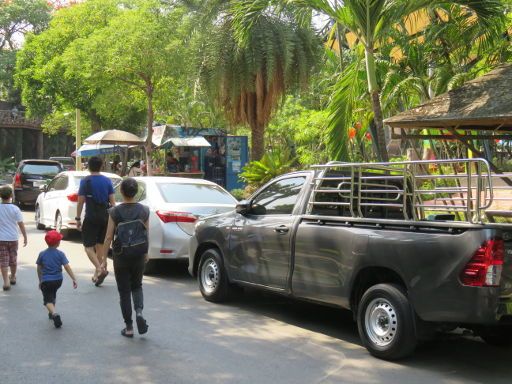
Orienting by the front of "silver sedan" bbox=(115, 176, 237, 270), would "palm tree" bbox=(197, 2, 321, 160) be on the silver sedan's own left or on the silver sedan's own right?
on the silver sedan's own right

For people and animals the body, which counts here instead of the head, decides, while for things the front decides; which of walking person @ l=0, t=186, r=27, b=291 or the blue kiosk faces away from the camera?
the walking person

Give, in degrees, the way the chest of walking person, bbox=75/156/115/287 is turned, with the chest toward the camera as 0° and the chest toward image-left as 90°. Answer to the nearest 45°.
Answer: approximately 180°

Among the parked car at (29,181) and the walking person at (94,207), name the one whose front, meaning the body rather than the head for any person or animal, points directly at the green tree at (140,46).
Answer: the walking person

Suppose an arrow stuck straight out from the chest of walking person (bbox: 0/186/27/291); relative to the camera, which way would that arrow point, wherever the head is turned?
away from the camera

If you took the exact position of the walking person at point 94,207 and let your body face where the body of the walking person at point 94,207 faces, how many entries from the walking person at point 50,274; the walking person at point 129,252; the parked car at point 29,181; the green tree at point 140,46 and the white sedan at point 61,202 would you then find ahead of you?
3

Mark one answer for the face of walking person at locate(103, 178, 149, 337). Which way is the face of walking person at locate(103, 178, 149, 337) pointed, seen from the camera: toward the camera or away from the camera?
away from the camera

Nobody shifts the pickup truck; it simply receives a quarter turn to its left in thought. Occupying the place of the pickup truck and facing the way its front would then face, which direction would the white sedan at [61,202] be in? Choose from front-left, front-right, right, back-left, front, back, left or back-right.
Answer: right

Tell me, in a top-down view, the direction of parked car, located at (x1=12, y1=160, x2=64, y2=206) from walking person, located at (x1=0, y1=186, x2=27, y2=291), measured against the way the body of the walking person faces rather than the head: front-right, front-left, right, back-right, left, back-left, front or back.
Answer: front

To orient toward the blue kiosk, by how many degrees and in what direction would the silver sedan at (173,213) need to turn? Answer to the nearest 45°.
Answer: approximately 45° to its right

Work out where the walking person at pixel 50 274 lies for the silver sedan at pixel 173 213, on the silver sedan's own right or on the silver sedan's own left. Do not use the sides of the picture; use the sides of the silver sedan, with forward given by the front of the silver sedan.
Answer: on the silver sedan's own left

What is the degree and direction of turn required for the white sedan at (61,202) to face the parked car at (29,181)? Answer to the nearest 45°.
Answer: approximately 45° to its right

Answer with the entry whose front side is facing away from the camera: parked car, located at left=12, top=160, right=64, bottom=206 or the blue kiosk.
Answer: the parked car

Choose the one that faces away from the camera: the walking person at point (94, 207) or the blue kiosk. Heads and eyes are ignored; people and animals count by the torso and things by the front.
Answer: the walking person

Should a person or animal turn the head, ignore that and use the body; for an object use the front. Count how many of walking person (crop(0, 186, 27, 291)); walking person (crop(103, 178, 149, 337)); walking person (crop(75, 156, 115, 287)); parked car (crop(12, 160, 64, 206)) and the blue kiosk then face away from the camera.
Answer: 4

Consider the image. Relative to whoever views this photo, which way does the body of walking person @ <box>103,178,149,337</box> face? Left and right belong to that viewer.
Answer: facing away from the viewer

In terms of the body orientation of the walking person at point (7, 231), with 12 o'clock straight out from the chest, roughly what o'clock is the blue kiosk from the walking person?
The blue kiosk is roughly at 1 o'clock from the walking person.

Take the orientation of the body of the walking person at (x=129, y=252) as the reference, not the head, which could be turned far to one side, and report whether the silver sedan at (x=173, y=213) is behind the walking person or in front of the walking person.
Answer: in front
